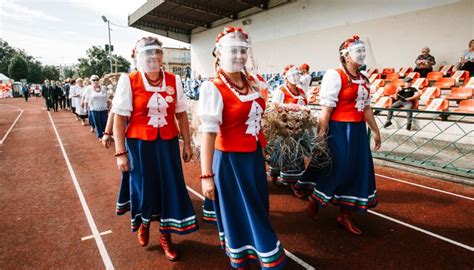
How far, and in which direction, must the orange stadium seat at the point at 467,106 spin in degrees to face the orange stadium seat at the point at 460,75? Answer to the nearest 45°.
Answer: approximately 135° to its right

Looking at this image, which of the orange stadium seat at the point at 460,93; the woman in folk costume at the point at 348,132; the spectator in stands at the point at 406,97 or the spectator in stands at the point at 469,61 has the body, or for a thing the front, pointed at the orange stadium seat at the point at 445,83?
the spectator in stands at the point at 469,61

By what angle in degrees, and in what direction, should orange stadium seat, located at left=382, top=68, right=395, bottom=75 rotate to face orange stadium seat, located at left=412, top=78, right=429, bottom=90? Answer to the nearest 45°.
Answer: approximately 90° to its left

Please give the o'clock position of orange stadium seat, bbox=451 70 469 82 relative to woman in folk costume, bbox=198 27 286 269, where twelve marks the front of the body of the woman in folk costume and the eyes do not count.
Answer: The orange stadium seat is roughly at 9 o'clock from the woman in folk costume.

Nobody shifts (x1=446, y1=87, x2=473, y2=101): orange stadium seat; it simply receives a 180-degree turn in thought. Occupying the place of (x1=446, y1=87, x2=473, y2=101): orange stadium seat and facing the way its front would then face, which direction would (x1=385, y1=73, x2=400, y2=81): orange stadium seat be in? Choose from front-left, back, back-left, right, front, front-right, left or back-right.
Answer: left

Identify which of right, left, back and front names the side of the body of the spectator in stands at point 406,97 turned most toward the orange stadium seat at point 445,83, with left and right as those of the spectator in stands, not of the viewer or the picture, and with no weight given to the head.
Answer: back

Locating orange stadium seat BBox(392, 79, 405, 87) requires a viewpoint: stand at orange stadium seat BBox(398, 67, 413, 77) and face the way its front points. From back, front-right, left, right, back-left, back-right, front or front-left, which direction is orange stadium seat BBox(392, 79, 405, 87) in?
front-left

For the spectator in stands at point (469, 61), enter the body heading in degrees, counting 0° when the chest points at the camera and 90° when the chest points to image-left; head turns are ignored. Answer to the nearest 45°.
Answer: approximately 45°

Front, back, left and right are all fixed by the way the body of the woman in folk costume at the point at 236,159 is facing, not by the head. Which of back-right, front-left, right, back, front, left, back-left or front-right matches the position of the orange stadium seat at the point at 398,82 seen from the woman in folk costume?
left

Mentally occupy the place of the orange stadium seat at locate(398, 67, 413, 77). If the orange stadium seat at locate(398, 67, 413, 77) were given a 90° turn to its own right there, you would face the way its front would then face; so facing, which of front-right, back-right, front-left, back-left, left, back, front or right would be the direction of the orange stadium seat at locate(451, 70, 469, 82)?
back

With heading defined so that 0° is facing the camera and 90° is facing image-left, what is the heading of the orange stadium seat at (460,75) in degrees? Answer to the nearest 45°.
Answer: approximately 45°

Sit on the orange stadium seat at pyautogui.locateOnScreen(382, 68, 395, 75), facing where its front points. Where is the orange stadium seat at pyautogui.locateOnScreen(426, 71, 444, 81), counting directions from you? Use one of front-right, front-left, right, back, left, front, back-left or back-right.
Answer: left
